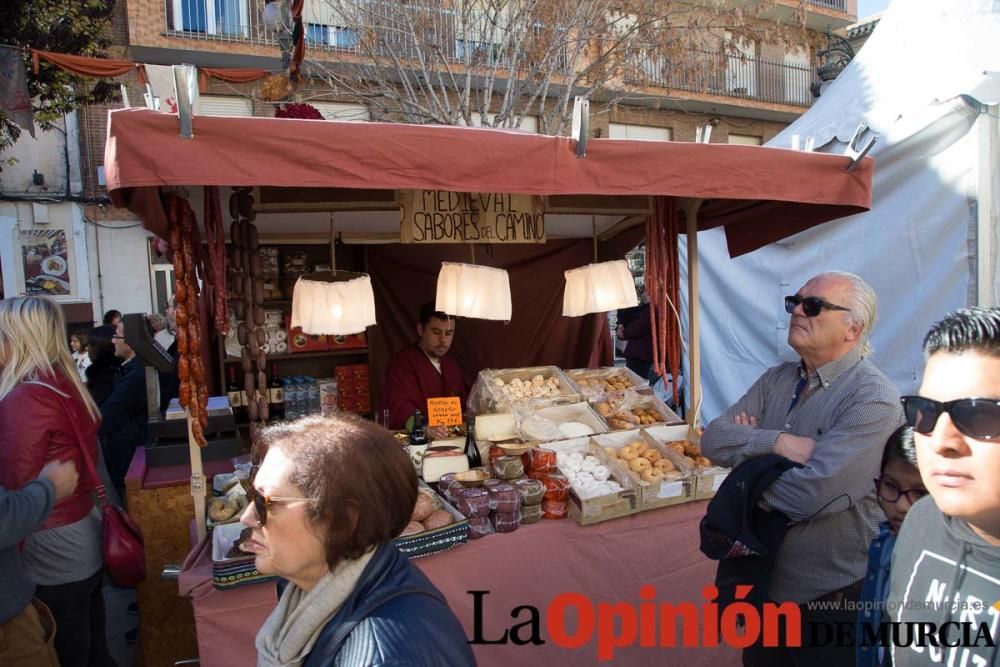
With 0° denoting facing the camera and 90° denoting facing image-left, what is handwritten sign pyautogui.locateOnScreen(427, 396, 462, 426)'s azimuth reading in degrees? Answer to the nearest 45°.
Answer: approximately 0°

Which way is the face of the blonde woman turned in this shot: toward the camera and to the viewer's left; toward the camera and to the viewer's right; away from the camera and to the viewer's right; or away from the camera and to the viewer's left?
away from the camera and to the viewer's left

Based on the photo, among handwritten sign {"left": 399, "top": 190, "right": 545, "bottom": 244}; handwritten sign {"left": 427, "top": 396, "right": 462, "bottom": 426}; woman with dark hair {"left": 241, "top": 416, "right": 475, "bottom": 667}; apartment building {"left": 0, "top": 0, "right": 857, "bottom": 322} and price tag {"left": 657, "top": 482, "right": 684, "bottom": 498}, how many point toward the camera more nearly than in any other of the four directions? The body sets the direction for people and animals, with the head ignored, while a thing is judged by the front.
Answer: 4

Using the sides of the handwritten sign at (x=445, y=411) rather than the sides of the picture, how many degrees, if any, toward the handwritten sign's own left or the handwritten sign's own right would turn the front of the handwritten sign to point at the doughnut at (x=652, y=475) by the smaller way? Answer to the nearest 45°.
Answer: approximately 45° to the handwritten sign's own left

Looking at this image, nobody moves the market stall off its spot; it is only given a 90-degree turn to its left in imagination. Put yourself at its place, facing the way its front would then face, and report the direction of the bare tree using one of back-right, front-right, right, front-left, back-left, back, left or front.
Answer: left

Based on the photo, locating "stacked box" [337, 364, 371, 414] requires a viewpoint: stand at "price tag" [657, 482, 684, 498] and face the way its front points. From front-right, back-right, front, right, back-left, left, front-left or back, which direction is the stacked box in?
back-right

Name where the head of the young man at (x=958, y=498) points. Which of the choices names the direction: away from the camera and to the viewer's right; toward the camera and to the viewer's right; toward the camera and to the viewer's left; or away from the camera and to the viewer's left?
toward the camera and to the viewer's left

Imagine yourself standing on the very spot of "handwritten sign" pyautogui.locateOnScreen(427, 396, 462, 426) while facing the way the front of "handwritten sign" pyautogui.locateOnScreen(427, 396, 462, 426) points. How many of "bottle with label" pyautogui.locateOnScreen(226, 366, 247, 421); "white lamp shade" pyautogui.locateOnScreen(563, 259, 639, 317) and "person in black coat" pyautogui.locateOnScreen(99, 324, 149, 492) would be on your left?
1
